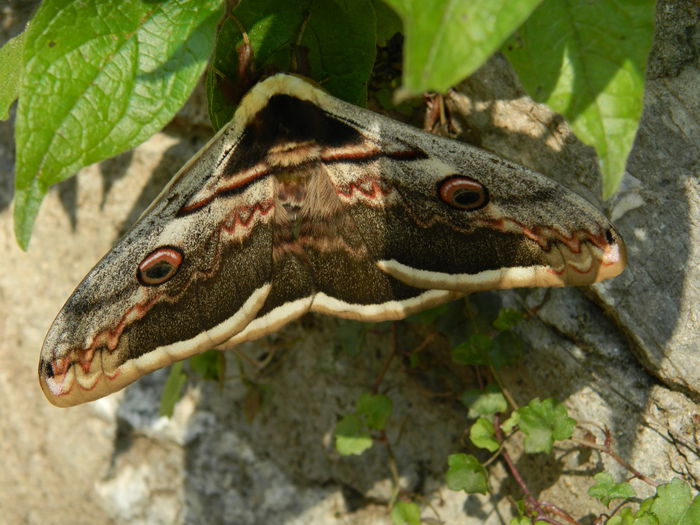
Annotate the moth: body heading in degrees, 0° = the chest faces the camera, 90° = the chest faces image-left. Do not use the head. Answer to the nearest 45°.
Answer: approximately 180°
